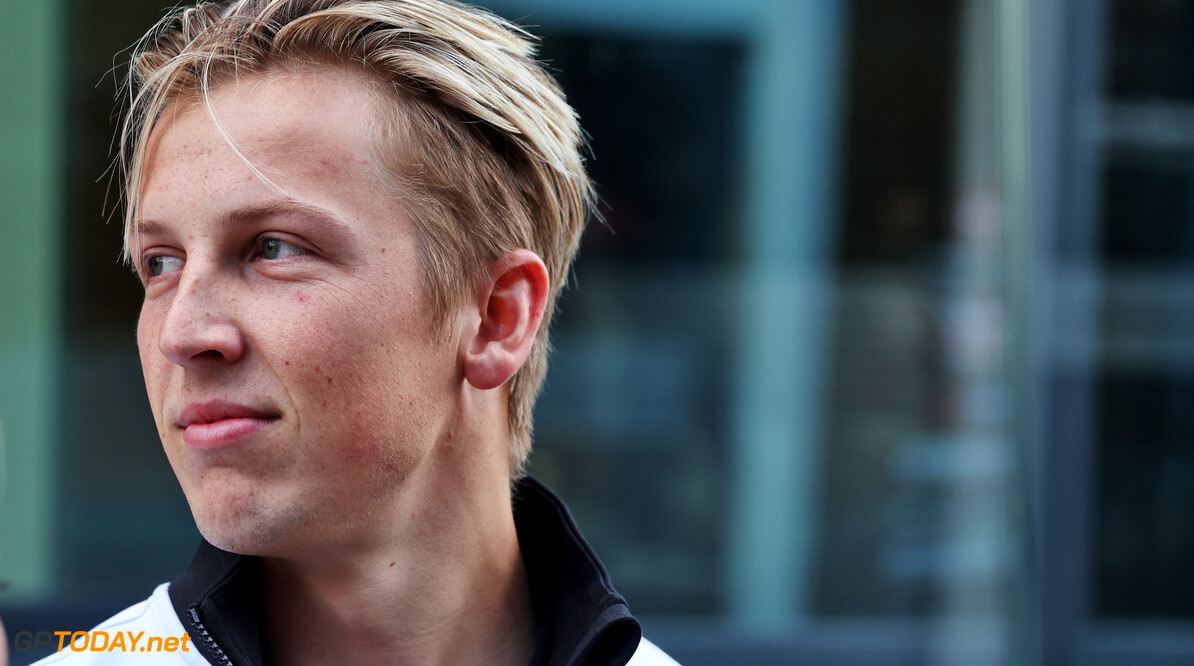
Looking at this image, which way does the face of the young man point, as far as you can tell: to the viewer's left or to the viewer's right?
to the viewer's left

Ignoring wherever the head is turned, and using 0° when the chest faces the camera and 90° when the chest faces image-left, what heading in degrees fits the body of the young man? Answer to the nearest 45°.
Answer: approximately 45°
